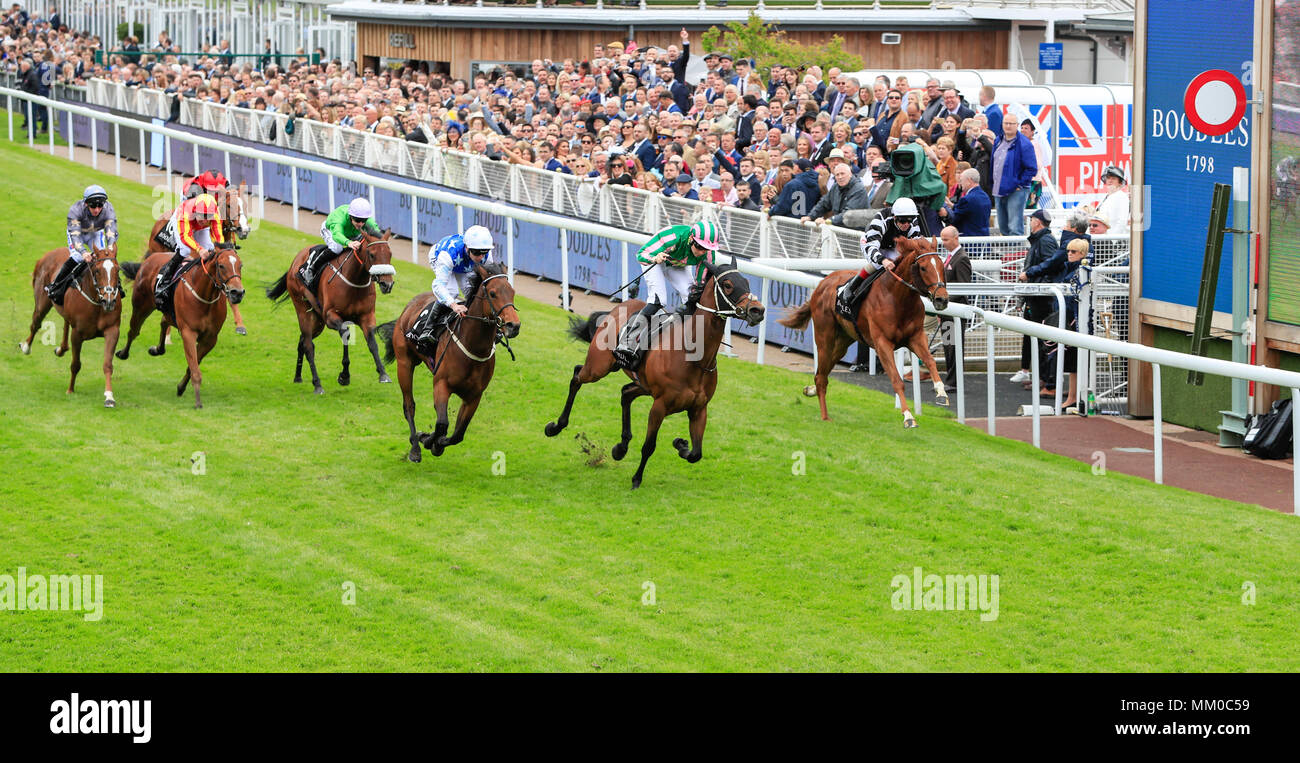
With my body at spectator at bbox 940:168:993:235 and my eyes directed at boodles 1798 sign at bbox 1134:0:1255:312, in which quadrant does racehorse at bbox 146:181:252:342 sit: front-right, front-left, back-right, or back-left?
back-right

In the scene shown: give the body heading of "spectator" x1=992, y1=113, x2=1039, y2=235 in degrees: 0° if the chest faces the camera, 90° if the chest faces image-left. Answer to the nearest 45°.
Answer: approximately 45°

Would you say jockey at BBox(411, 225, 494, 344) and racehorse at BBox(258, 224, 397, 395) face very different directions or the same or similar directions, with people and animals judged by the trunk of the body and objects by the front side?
same or similar directions

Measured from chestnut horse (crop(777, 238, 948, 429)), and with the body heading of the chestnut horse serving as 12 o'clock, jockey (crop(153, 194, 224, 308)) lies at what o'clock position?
The jockey is roughly at 5 o'clock from the chestnut horse.

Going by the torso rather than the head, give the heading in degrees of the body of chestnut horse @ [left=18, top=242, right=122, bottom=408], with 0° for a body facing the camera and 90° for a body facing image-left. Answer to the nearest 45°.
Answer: approximately 315°

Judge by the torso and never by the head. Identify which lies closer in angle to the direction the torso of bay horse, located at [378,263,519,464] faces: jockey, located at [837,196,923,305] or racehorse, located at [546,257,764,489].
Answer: the racehorse

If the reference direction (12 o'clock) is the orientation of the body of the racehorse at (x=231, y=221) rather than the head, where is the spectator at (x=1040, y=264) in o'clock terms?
The spectator is roughly at 11 o'clock from the racehorse.

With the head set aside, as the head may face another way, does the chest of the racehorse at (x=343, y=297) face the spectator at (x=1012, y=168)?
no

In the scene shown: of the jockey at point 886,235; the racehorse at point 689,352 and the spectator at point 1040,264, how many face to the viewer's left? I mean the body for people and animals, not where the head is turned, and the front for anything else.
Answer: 1

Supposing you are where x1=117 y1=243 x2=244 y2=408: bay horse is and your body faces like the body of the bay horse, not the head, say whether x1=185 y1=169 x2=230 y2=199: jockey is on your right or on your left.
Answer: on your left

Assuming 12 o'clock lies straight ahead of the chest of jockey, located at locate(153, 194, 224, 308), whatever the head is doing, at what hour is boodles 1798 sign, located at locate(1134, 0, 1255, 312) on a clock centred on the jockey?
The boodles 1798 sign is roughly at 11 o'clock from the jockey.

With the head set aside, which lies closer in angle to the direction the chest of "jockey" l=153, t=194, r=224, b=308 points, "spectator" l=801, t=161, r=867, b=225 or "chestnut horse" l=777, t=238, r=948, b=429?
the chestnut horse

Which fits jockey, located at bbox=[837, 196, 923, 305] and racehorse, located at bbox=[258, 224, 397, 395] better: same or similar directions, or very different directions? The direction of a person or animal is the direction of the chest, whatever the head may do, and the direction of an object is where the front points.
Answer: same or similar directions

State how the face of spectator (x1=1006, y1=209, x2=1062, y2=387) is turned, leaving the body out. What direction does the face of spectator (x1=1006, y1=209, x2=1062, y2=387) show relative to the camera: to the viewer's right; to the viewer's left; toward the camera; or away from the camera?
to the viewer's left

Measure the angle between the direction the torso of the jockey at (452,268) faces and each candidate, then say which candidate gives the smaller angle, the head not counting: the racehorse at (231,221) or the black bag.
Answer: the black bag

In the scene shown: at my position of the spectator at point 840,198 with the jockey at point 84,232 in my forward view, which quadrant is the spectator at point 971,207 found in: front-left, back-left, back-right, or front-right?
back-left

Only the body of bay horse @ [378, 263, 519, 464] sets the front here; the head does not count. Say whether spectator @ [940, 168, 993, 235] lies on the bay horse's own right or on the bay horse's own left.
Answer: on the bay horse's own left

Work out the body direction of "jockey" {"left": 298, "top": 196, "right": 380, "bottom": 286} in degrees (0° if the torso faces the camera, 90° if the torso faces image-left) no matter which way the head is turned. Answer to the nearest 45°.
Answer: approximately 315°

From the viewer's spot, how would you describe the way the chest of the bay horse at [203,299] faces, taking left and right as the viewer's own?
facing the viewer and to the right of the viewer

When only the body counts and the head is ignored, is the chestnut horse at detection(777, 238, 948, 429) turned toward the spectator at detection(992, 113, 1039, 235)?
no
